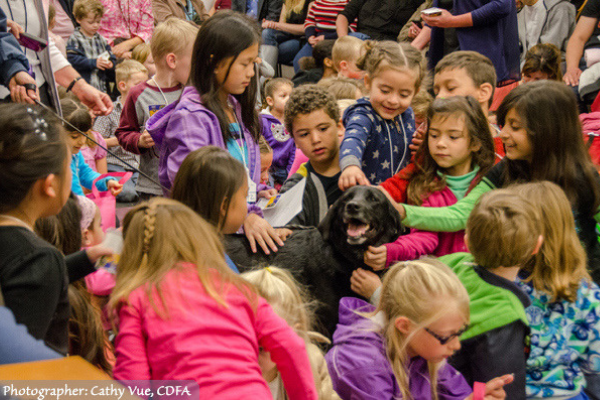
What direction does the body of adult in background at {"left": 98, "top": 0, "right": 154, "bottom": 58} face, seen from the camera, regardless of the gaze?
toward the camera

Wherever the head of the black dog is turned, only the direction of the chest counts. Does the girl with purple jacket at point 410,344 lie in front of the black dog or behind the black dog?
in front

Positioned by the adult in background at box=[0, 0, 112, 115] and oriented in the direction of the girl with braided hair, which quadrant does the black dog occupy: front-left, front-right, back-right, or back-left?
front-left

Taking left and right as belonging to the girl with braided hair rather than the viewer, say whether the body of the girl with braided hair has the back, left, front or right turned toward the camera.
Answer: back

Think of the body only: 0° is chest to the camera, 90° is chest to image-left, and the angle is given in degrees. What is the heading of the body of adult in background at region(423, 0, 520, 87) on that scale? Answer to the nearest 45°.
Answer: approximately 45°

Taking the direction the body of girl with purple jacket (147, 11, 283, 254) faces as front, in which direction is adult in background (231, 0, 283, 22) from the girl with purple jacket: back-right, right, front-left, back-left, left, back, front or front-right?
back-left

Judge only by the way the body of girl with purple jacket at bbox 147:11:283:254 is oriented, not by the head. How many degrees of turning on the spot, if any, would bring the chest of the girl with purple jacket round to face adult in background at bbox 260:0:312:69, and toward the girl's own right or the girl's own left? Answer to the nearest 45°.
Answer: approximately 135° to the girl's own left

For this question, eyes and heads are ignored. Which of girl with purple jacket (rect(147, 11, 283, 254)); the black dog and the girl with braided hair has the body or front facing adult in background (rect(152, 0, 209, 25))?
the girl with braided hair

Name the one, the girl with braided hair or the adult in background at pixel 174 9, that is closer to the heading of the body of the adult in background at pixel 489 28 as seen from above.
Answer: the girl with braided hair

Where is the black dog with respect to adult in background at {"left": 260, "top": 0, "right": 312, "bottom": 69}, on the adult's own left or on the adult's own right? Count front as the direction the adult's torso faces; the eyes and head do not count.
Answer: on the adult's own left

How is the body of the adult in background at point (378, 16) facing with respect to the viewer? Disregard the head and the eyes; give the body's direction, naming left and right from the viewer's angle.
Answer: facing the viewer and to the left of the viewer

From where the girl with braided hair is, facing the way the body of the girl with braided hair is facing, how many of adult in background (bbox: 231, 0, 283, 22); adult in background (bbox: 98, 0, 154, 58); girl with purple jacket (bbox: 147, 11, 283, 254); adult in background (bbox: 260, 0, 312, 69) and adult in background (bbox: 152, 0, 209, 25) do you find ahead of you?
5

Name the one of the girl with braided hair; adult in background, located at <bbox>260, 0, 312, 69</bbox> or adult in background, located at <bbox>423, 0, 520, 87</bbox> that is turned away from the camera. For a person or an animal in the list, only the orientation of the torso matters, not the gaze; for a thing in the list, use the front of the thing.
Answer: the girl with braided hair

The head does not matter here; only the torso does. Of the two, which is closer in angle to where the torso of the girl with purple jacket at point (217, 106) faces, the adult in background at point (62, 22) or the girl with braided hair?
the girl with braided hair

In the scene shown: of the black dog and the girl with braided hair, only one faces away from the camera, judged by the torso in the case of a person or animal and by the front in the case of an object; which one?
the girl with braided hair

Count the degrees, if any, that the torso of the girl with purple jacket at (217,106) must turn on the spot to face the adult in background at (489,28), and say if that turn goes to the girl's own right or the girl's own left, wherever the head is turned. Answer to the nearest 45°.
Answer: approximately 90° to the girl's own left

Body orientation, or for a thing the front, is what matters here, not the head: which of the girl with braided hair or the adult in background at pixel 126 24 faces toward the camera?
the adult in background
